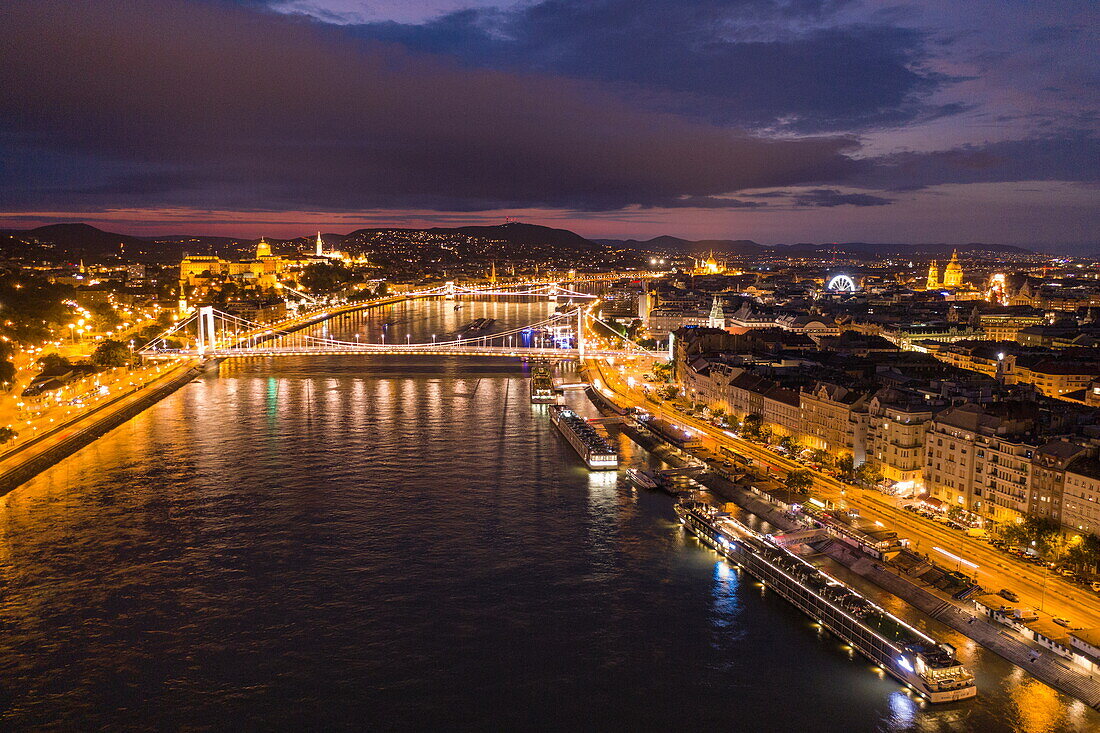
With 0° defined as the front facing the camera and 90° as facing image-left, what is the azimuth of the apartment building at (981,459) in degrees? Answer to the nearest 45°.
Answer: approximately 45°

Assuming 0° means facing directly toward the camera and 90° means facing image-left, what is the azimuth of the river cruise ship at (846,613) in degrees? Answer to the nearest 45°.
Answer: approximately 135°

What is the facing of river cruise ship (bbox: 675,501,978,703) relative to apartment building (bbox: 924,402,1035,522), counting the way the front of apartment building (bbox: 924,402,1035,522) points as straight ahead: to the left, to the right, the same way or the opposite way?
to the right

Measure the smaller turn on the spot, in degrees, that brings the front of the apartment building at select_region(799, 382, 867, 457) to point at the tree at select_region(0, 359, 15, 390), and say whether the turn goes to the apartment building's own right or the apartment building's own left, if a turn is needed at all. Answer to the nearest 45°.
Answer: approximately 45° to the apartment building's own right

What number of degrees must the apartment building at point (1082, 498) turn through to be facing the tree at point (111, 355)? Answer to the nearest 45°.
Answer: approximately 45° to its right

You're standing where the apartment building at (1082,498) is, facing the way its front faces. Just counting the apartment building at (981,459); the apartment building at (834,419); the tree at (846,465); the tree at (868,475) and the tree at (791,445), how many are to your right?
5

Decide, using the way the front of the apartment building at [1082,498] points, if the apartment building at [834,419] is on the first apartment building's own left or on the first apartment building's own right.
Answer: on the first apartment building's own right

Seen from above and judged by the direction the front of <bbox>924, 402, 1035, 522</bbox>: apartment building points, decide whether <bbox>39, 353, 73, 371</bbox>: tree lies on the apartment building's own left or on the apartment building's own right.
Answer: on the apartment building's own right

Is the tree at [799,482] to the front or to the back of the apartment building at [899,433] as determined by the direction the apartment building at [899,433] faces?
to the front

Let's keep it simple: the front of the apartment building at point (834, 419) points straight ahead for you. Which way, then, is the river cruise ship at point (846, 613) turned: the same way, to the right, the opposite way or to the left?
to the right

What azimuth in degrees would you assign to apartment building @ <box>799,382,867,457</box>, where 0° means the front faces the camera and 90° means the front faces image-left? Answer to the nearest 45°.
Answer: approximately 45°

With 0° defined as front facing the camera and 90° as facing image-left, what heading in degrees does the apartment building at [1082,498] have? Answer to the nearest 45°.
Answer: approximately 45°
